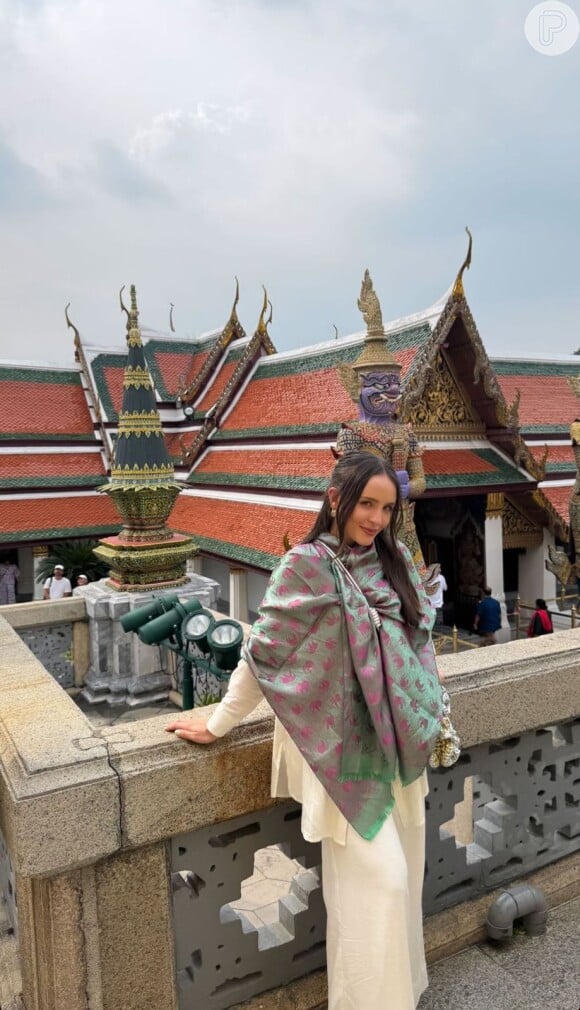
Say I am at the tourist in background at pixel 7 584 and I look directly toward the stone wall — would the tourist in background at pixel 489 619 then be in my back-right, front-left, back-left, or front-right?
front-left

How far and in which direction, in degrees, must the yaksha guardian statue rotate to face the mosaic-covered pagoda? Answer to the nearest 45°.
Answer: approximately 90° to its right

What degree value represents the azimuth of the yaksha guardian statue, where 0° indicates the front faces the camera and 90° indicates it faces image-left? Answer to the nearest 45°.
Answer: approximately 315°

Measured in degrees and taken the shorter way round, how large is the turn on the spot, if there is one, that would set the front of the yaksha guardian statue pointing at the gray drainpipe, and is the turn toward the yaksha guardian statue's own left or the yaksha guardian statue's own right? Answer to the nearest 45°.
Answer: approximately 45° to the yaksha guardian statue's own right

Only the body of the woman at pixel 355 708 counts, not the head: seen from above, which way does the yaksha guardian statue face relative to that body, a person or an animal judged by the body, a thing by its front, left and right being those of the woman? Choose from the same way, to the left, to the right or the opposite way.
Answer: the same way

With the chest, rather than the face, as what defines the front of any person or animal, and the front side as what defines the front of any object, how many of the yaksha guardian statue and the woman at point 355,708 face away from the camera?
0

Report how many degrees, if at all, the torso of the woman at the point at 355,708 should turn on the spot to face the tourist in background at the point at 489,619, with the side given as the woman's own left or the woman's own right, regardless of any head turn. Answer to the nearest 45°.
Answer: approximately 135° to the woman's own left

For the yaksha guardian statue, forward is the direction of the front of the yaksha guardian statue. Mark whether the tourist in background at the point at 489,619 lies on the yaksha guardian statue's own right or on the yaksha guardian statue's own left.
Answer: on the yaksha guardian statue's own left

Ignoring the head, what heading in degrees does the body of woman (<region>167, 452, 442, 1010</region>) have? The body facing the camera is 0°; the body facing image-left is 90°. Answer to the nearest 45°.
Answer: approximately 315°

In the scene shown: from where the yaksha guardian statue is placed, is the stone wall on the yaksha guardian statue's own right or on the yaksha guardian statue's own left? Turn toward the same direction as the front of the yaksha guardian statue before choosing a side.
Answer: on the yaksha guardian statue's own right

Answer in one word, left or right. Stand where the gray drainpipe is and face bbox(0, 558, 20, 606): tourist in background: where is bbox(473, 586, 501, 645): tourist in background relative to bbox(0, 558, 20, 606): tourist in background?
right

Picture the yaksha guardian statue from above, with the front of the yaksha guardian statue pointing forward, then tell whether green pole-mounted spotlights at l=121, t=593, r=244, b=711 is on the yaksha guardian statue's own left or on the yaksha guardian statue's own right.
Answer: on the yaksha guardian statue's own right

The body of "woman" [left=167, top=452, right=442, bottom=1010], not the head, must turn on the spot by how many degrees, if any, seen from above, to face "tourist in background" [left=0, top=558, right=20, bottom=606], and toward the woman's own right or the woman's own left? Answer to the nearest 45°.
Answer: approximately 180°

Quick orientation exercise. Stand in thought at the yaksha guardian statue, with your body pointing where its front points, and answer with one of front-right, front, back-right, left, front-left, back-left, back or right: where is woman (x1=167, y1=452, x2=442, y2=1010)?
front-right

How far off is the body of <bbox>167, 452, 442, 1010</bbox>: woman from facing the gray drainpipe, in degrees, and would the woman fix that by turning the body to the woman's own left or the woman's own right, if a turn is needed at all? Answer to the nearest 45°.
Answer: approximately 90° to the woman's own left
